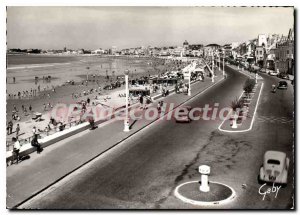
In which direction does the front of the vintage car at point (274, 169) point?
away from the camera

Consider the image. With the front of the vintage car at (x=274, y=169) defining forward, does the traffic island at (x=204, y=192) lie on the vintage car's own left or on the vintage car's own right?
on the vintage car's own left

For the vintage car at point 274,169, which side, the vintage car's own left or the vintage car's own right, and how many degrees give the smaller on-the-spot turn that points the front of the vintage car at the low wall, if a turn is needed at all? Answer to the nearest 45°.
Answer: approximately 90° to the vintage car's own left

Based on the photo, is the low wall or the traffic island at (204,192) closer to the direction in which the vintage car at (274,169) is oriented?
the low wall

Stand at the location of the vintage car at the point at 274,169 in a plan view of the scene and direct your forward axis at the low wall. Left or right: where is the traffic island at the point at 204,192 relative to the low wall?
left
